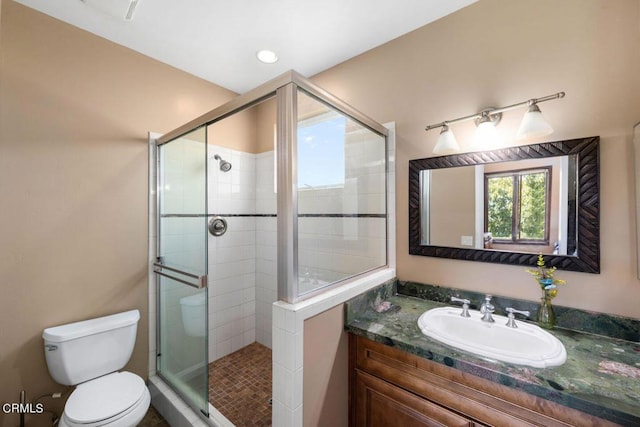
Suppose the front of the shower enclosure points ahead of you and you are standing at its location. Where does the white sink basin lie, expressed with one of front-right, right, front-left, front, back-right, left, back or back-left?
left

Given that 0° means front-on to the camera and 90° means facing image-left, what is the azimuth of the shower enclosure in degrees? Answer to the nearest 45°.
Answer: approximately 45°

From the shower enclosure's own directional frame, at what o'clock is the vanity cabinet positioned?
The vanity cabinet is roughly at 9 o'clock from the shower enclosure.

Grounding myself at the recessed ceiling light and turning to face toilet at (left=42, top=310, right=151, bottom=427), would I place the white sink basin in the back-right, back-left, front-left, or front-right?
back-left

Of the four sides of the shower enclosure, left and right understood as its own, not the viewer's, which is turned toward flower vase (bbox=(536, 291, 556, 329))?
left

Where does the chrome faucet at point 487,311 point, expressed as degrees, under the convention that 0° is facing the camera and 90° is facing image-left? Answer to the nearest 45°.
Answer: approximately 0°
